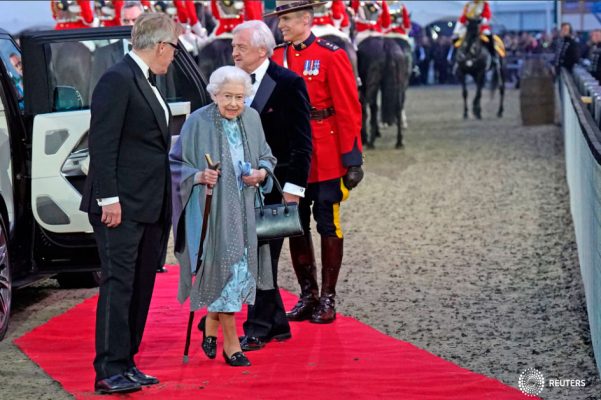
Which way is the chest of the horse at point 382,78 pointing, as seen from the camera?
away from the camera

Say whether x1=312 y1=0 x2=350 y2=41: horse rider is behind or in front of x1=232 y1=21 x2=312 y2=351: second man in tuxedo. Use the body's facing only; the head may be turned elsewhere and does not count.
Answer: behind

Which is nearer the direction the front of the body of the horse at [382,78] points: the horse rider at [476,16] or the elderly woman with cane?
the horse rider

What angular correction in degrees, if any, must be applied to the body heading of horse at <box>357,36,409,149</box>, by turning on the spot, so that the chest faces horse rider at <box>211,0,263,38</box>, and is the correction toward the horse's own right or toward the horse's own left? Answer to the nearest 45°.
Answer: approximately 135° to the horse's own left

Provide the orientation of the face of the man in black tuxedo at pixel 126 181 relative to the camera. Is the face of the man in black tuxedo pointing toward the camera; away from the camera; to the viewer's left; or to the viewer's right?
to the viewer's right

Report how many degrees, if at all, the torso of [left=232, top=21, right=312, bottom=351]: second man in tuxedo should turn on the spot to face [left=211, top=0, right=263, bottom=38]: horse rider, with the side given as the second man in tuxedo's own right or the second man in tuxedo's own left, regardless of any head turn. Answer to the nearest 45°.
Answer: approximately 135° to the second man in tuxedo's own right
